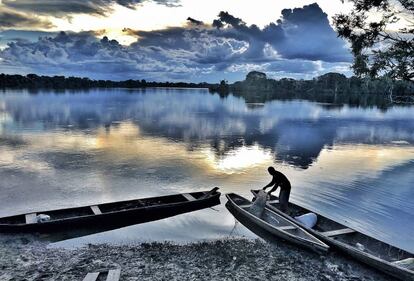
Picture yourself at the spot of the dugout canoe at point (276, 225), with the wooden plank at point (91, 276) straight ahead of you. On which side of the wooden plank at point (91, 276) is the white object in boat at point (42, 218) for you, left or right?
right

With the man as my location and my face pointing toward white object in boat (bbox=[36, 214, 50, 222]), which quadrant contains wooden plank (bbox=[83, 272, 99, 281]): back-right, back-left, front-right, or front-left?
front-left

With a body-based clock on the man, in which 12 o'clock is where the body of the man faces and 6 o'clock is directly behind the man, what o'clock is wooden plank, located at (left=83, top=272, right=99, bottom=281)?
The wooden plank is roughly at 10 o'clock from the man.

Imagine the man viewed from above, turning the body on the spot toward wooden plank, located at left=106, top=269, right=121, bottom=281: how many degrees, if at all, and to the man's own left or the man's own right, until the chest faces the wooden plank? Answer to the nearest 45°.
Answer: approximately 45° to the man's own left

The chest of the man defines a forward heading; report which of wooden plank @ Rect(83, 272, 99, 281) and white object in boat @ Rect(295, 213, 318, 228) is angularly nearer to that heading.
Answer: the wooden plank

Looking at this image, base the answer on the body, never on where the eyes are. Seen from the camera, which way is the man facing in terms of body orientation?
to the viewer's left

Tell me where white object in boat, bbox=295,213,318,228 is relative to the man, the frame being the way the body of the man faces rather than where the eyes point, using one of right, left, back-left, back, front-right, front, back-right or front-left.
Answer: back-left

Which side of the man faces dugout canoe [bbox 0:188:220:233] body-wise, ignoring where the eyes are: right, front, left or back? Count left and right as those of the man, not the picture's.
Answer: front
